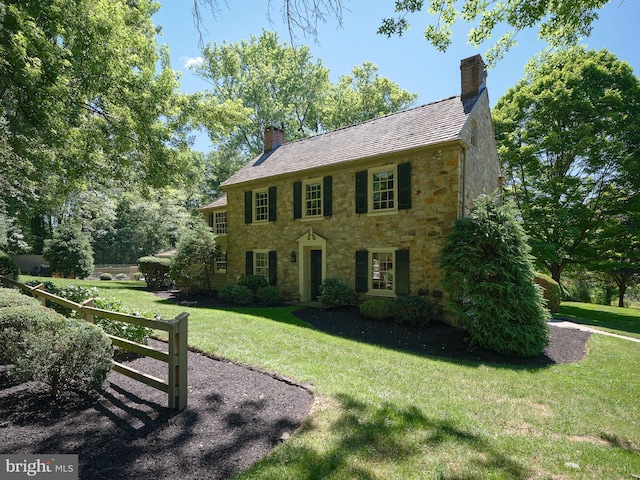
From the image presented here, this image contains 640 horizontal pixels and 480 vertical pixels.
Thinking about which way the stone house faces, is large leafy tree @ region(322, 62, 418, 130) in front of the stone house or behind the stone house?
behind

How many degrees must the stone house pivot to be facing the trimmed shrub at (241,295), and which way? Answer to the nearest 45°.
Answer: approximately 45° to its right

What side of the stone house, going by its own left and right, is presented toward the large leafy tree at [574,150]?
back

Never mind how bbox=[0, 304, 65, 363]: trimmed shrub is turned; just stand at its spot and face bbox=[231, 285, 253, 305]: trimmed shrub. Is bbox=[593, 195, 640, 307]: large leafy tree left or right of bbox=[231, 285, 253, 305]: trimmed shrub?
right

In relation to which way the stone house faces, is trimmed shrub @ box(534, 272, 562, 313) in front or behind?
behind

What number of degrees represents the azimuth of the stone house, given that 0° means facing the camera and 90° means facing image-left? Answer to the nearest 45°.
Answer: approximately 45°

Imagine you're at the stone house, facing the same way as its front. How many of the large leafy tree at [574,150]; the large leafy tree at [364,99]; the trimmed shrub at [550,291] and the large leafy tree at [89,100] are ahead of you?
1

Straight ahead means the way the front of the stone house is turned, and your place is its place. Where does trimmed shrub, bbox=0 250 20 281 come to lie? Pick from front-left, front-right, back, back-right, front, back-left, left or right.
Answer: front-right

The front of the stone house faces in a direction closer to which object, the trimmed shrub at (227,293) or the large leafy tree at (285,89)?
the trimmed shrub

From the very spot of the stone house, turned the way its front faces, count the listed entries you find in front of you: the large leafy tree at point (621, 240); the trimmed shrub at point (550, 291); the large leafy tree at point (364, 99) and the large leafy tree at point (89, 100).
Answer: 1
